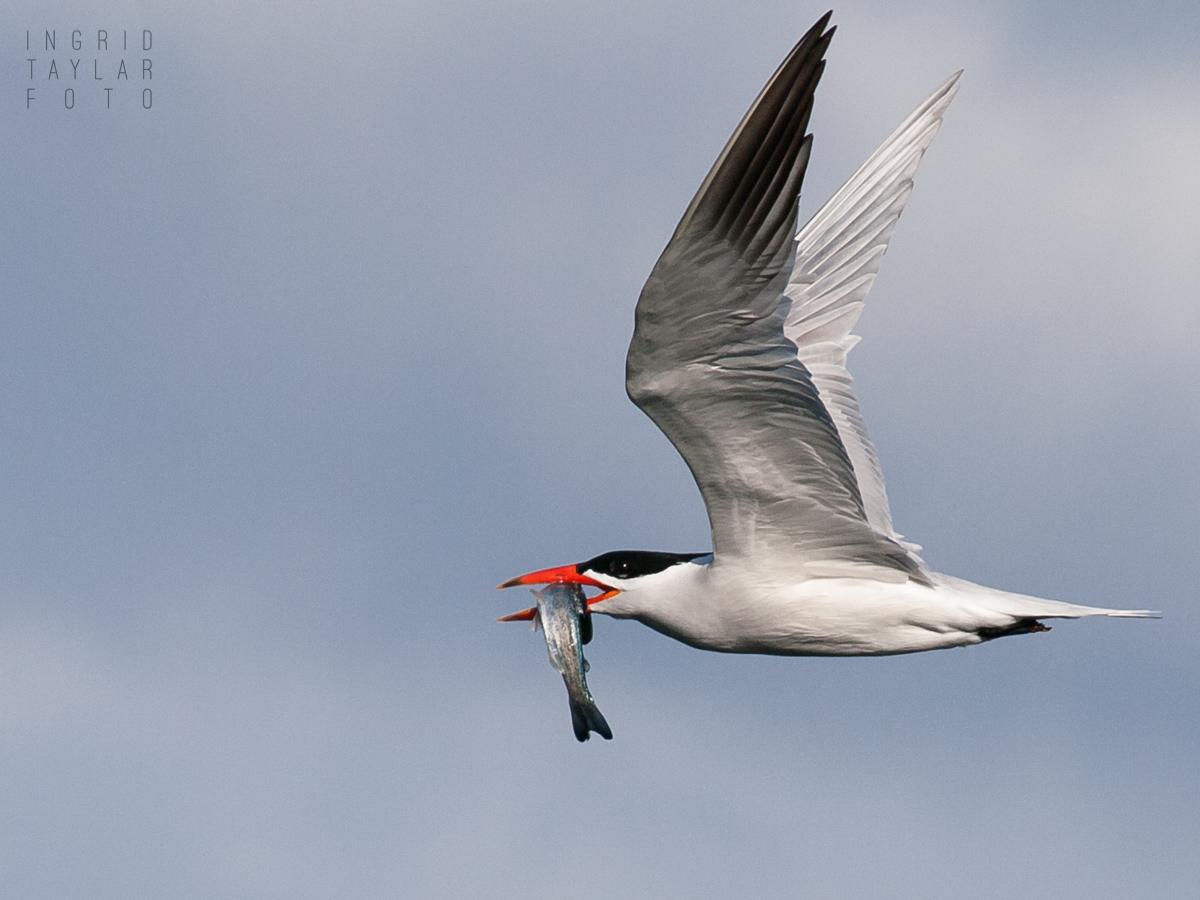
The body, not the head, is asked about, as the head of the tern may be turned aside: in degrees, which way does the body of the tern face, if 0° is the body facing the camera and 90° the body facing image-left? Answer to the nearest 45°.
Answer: approximately 90°
